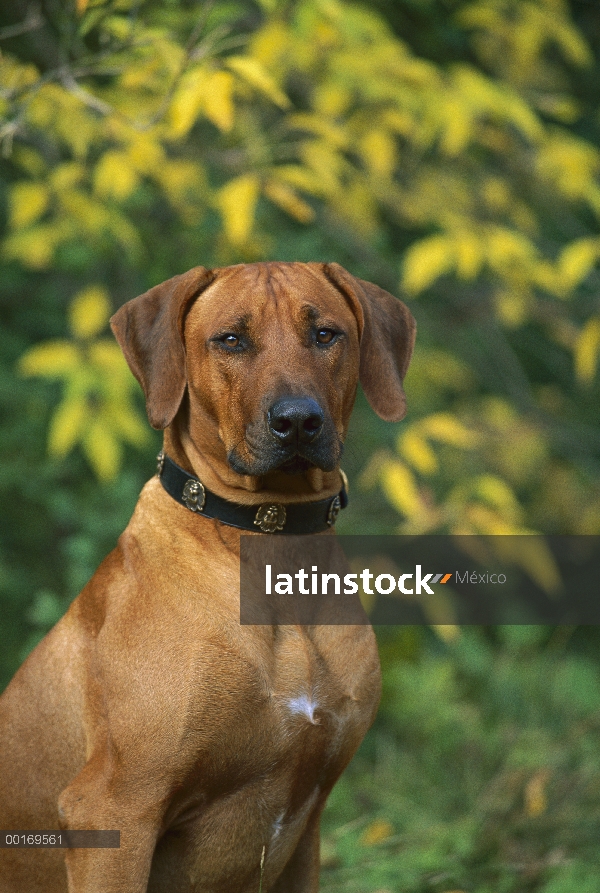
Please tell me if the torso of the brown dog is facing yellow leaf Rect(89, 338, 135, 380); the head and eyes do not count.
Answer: no

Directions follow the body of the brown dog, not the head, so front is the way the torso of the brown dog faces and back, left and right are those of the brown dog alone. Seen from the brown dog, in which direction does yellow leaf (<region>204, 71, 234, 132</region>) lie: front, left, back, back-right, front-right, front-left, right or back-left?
back-left

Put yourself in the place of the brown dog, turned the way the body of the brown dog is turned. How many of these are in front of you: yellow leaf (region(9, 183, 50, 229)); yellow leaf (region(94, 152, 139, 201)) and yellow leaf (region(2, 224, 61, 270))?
0

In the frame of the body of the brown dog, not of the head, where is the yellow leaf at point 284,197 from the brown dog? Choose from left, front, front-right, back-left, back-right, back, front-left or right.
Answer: back-left

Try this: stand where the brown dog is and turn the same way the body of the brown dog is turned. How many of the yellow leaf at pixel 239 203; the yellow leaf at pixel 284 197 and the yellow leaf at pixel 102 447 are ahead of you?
0

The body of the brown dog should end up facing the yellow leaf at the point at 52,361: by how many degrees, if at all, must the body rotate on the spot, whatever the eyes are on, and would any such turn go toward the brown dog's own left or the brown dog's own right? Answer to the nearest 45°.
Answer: approximately 135° to the brown dog's own left

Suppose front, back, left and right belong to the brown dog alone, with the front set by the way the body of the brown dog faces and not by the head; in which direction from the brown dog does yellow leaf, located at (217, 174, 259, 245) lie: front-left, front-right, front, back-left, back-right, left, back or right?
back-left

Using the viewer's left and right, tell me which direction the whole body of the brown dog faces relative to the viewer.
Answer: facing the viewer and to the right of the viewer

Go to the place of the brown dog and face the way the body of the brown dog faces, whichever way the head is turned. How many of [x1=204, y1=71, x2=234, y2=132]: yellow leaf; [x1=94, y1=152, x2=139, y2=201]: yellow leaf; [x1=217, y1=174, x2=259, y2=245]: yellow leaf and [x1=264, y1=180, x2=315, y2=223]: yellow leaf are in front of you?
0

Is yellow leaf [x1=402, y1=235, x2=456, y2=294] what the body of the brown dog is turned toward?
no

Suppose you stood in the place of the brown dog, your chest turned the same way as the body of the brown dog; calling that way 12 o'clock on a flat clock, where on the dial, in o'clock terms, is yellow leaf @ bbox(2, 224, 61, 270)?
The yellow leaf is roughly at 7 o'clock from the brown dog.

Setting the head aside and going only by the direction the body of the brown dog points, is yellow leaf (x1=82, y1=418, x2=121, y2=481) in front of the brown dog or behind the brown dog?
behind

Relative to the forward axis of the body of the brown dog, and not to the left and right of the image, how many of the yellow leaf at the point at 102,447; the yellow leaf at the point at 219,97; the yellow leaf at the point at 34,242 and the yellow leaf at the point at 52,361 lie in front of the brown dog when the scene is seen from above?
0

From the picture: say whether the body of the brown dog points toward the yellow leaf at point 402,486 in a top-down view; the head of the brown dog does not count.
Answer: no
